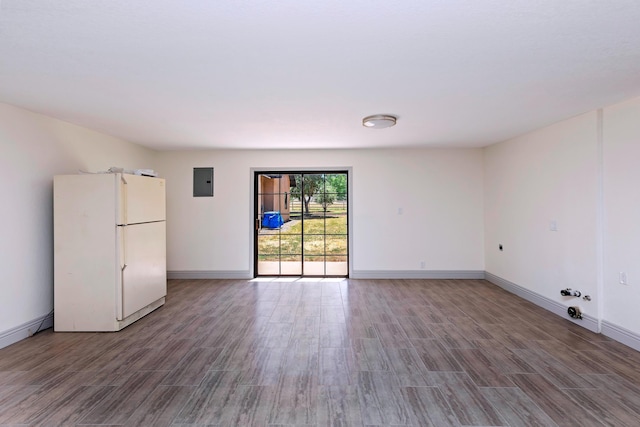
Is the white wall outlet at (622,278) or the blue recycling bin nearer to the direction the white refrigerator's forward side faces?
the white wall outlet

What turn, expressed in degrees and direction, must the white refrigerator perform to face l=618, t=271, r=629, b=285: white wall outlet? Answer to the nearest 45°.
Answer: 0° — it already faces it

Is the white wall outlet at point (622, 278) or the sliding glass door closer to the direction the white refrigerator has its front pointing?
the white wall outlet

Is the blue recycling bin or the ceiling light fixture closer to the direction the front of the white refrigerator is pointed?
the ceiling light fixture

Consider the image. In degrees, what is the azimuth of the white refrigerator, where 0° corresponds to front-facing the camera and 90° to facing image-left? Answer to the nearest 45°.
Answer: approximately 315°

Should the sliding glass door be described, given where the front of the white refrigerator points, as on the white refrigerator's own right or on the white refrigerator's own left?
on the white refrigerator's own left

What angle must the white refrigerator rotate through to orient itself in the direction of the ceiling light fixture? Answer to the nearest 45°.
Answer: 0° — it already faces it

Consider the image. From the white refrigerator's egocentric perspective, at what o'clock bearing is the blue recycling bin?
The blue recycling bin is roughly at 10 o'clock from the white refrigerator.
